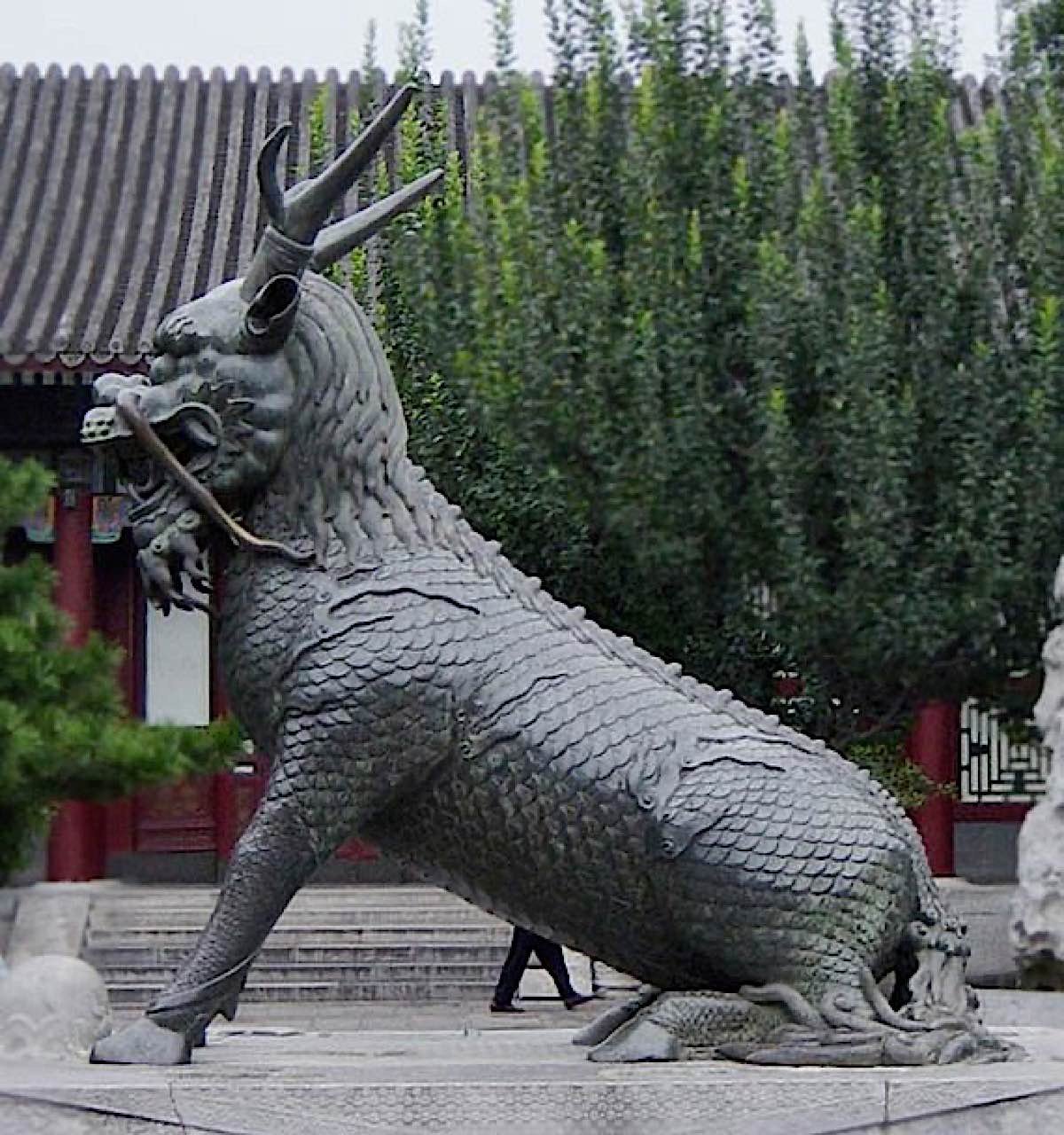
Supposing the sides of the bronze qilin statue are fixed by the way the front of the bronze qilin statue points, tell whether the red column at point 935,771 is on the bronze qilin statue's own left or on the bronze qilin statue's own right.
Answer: on the bronze qilin statue's own right

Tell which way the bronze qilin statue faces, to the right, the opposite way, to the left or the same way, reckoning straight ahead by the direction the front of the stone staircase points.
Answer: to the right

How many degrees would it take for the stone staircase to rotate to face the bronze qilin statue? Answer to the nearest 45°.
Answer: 0° — it already faces it

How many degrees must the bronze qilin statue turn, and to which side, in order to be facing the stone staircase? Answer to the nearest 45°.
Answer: approximately 90° to its right

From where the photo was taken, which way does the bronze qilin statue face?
to the viewer's left

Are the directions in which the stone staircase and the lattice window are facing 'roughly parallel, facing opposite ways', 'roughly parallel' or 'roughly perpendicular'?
roughly parallel

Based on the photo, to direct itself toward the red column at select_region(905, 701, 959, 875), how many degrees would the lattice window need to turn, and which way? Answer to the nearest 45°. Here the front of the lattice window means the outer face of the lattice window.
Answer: approximately 45° to its right

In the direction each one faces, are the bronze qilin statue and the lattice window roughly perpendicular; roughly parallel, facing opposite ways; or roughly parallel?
roughly perpendicular

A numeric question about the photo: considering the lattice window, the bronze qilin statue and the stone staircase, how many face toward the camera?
2

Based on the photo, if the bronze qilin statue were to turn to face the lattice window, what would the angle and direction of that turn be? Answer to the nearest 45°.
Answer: approximately 90° to its right

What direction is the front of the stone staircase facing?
toward the camera

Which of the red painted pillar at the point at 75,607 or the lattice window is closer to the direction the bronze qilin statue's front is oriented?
the red painted pillar

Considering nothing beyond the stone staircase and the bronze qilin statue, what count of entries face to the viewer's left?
1

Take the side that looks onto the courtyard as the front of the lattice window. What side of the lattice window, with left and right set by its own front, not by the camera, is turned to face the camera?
front

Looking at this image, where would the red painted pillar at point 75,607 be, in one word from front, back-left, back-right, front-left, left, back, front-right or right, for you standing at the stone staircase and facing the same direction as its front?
back-right
